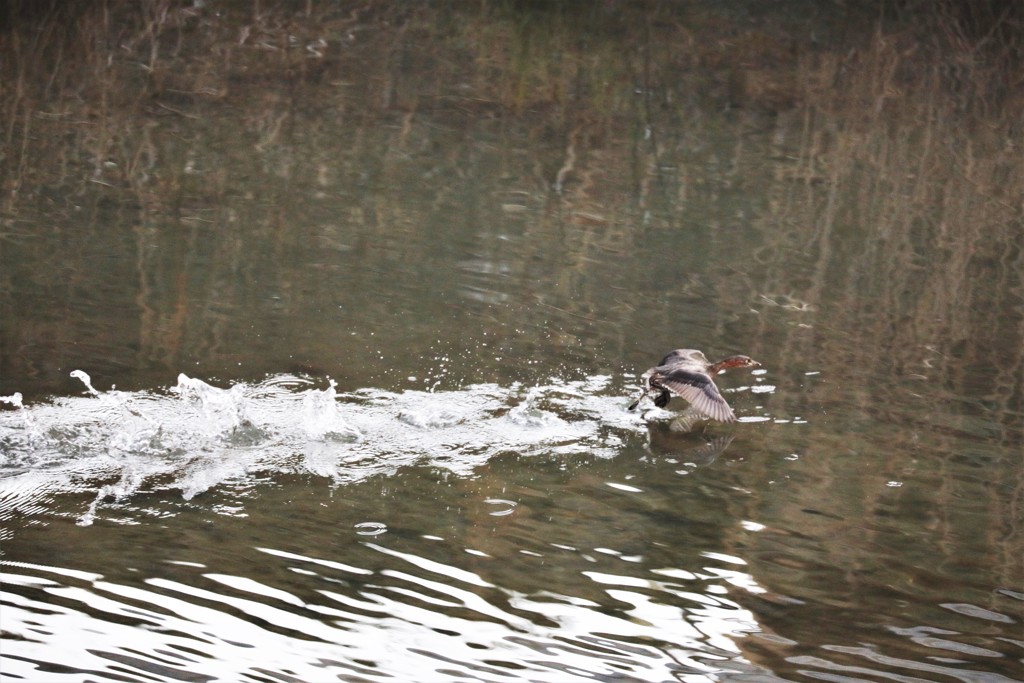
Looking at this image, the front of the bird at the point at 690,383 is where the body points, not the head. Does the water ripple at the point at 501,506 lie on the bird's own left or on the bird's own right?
on the bird's own right

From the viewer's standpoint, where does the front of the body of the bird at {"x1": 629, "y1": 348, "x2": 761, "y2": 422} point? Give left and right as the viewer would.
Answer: facing to the right of the viewer
